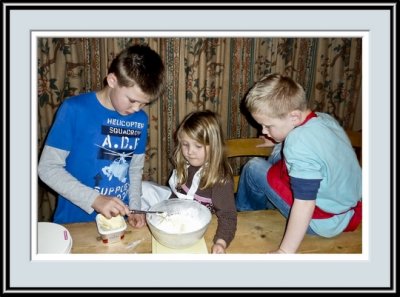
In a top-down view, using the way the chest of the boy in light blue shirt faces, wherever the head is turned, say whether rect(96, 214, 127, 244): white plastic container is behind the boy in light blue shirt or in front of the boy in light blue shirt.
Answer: in front

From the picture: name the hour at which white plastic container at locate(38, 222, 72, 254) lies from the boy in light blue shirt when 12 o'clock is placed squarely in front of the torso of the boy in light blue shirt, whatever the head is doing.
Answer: The white plastic container is roughly at 11 o'clock from the boy in light blue shirt.

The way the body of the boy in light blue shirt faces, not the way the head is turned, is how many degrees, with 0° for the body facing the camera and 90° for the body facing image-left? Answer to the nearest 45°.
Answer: approximately 90°

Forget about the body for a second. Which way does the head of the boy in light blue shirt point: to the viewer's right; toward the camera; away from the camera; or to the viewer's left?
to the viewer's left
